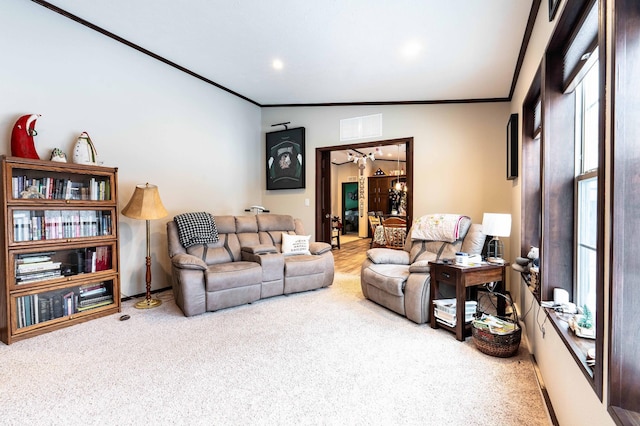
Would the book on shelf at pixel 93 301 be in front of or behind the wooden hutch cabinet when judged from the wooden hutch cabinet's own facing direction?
in front

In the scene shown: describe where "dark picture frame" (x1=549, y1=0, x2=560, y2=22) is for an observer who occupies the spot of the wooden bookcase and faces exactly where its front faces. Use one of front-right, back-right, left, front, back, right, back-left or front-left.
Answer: front

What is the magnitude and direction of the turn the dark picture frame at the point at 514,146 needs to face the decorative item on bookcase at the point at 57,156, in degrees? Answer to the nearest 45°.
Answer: approximately 45° to its left

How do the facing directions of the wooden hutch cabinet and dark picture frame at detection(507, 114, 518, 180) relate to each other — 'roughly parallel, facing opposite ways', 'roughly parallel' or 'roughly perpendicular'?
roughly perpendicular

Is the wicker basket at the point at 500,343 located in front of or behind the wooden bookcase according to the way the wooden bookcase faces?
in front

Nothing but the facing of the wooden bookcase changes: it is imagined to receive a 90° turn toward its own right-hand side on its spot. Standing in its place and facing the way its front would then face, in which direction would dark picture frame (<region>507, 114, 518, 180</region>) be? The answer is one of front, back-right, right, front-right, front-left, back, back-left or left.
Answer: left

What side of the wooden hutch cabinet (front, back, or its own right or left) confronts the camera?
front

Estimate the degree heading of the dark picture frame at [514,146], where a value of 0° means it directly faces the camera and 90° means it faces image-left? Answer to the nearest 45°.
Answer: approximately 90°

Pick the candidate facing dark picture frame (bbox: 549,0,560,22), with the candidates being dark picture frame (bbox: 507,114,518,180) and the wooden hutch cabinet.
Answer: the wooden hutch cabinet

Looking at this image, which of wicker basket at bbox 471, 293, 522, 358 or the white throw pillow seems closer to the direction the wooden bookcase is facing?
the wicker basket

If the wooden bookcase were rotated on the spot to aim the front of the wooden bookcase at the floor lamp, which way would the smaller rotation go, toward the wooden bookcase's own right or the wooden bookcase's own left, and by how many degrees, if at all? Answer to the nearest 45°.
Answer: approximately 45° to the wooden bookcase's own left

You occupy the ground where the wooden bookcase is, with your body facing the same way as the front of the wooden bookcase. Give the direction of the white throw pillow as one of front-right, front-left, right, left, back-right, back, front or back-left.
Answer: front-left

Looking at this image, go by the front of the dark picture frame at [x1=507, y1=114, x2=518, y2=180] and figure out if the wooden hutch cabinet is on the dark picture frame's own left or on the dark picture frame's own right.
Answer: on the dark picture frame's own right

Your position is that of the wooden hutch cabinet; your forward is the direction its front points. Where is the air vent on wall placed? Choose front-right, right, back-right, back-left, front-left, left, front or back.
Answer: front

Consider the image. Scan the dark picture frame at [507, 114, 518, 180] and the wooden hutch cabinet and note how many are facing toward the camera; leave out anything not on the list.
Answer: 1

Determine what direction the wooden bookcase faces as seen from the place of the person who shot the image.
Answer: facing the viewer and to the right of the viewer

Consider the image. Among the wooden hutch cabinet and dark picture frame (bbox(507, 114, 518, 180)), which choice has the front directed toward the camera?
the wooden hutch cabinet

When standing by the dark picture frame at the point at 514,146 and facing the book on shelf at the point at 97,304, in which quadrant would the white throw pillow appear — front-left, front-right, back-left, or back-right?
front-right
